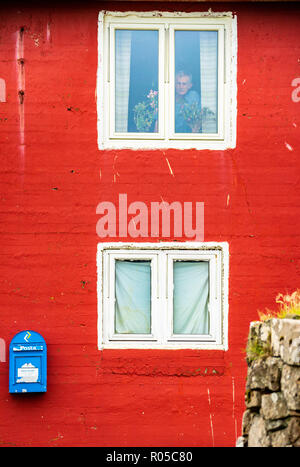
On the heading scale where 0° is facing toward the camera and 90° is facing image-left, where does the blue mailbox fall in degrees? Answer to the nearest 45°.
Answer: approximately 0°

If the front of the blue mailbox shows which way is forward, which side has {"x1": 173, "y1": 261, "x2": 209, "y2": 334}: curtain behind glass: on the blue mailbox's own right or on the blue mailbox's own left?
on the blue mailbox's own left

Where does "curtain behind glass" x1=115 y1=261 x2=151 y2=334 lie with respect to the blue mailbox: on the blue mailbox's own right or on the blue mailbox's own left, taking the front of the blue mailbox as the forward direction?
on the blue mailbox's own left

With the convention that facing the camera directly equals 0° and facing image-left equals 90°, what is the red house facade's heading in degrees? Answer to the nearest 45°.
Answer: approximately 0°

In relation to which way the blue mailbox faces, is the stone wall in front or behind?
in front
